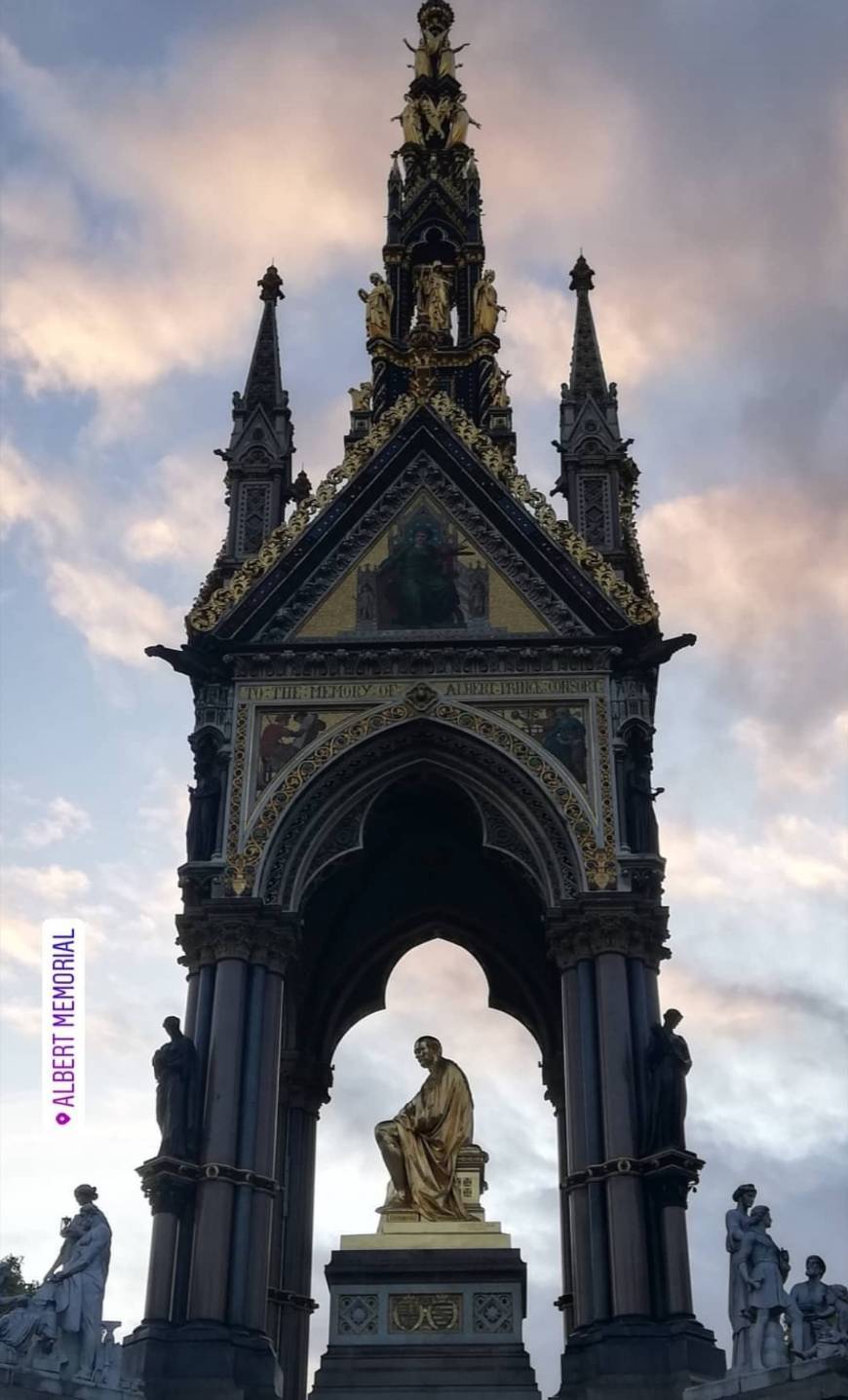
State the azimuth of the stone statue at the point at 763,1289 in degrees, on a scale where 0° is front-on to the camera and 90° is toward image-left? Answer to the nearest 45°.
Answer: approximately 315°

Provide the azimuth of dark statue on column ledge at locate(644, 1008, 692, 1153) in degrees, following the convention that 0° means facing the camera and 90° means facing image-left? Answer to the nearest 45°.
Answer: approximately 315°

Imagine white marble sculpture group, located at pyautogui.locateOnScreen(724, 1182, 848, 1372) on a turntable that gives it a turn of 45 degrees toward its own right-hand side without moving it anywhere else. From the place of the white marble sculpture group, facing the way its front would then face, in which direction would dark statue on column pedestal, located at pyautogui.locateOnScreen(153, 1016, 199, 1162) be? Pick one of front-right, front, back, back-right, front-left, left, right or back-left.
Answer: right

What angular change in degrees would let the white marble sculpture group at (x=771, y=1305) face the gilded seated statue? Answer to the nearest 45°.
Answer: approximately 180°

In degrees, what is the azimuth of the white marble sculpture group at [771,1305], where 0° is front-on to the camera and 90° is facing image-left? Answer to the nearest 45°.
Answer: approximately 315°

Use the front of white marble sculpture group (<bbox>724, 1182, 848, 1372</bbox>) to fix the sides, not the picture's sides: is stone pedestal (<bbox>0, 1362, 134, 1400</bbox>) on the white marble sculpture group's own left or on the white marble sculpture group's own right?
on the white marble sculpture group's own right

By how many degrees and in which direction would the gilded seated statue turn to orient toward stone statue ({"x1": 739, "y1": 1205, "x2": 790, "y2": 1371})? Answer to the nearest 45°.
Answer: approximately 135° to its left

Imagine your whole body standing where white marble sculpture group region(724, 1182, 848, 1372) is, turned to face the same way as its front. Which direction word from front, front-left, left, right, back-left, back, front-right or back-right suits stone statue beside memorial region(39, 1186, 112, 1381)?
back-right
